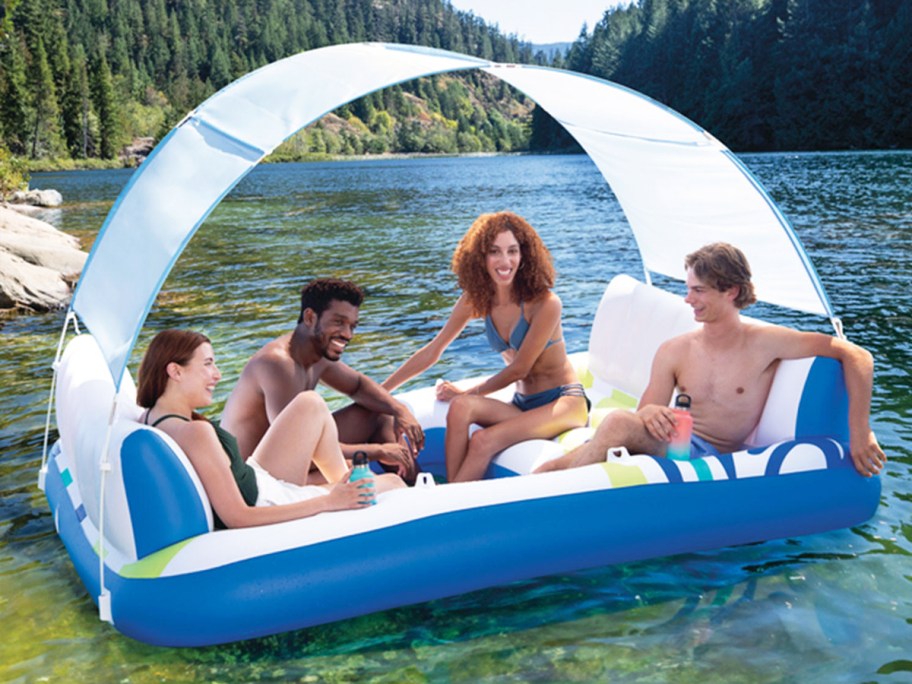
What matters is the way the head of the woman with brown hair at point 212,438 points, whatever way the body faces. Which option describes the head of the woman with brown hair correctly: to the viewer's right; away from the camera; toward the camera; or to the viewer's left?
to the viewer's right

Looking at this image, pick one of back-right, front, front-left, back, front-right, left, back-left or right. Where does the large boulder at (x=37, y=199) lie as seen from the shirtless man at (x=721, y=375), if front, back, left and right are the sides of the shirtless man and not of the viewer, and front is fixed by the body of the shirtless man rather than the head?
right

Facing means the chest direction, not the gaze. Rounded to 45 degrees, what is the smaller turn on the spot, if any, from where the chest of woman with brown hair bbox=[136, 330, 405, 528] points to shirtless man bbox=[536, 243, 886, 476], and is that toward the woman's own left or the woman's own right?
0° — they already face them

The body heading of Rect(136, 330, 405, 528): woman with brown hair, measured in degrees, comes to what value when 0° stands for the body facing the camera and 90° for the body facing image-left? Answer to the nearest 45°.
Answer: approximately 270°

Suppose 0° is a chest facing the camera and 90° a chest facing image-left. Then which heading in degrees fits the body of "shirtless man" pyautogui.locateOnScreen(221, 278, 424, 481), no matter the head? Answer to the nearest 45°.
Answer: approximately 315°

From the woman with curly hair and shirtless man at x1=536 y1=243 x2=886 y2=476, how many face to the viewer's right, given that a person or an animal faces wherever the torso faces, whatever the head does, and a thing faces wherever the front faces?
0

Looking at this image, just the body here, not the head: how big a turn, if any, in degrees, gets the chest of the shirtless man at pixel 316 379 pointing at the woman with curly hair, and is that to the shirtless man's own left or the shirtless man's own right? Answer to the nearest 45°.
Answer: approximately 45° to the shirtless man's own left

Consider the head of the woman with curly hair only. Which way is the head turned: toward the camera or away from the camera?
toward the camera

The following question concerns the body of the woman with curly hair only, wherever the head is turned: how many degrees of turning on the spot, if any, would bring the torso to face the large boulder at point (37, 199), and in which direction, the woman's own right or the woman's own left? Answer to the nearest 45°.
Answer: approximately 90° to the woman's own right

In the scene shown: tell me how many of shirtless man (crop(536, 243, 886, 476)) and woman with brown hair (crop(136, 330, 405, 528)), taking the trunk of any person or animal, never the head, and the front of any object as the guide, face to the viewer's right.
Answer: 1

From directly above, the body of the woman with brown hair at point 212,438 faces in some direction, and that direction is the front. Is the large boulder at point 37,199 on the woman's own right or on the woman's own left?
on the woman's own left

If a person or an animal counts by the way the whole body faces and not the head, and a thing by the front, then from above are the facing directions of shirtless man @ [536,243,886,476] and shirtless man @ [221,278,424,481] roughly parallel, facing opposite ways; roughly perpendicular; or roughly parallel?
roughly perpendicular

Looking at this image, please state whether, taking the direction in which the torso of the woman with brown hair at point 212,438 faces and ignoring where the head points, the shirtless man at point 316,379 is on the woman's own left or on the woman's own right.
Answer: on the woman's own left

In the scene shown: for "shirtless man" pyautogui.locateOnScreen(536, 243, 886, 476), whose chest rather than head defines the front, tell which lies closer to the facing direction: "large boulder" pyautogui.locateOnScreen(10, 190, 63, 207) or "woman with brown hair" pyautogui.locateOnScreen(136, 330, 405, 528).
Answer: the woman with brown hair

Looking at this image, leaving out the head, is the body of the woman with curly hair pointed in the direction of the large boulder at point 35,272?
no

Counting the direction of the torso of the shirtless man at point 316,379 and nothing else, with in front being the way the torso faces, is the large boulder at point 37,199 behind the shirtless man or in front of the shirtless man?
behind

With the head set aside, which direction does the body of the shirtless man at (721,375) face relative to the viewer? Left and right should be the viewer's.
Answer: facing the viewer and to the left of the viewer
